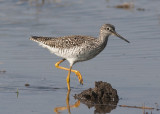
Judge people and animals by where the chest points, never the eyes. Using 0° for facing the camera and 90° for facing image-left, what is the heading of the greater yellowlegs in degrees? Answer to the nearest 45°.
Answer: approximately 270°
